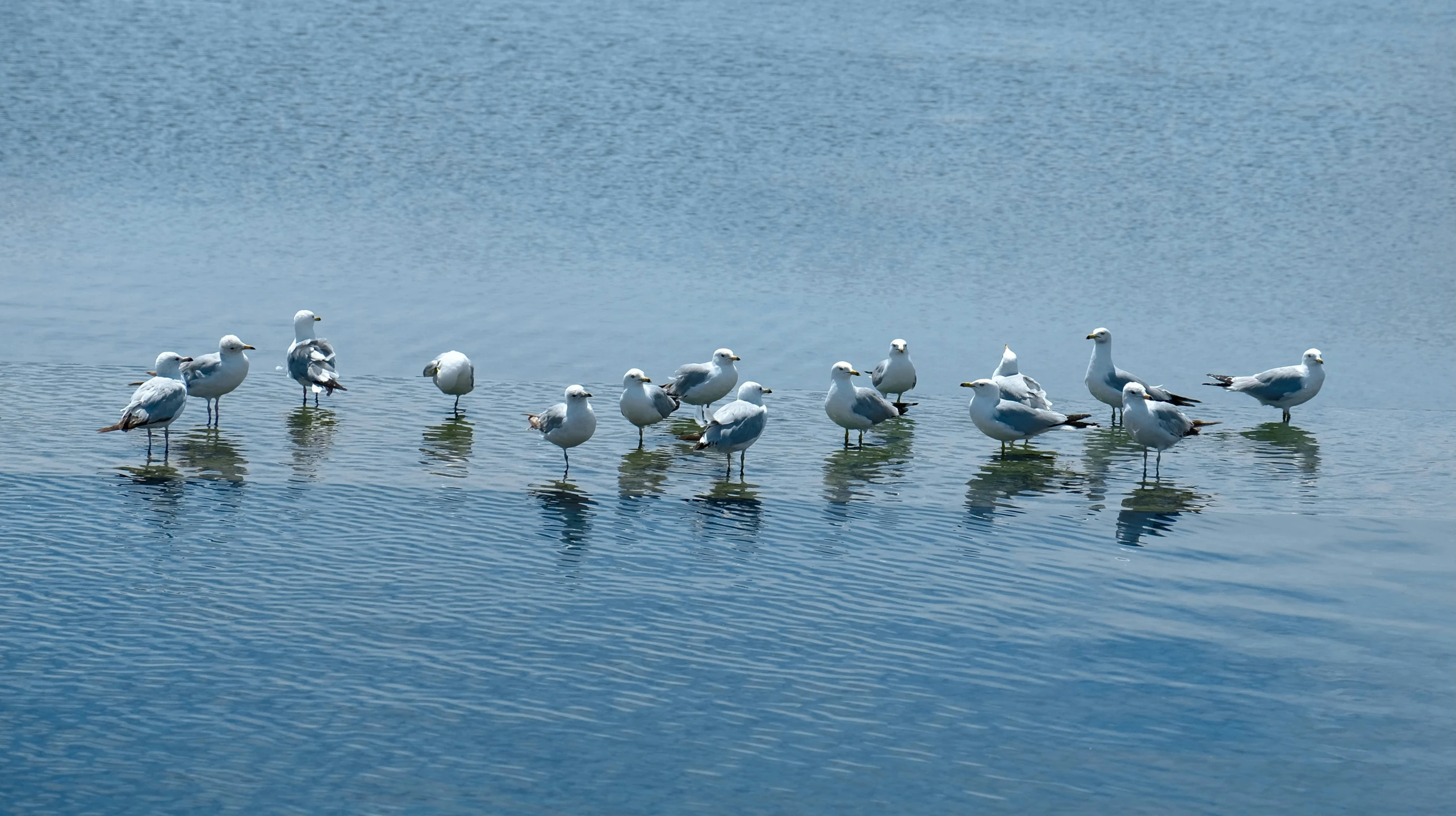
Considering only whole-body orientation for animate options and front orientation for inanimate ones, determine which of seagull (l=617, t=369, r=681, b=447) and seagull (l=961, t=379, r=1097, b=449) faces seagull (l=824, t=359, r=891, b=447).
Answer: seagull (l=961, t=379, r=1097, b=449)

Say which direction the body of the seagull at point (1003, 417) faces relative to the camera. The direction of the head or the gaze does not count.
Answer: to the viewer's left

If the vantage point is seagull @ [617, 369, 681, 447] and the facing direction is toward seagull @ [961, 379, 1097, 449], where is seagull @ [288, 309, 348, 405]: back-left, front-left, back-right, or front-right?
back-left

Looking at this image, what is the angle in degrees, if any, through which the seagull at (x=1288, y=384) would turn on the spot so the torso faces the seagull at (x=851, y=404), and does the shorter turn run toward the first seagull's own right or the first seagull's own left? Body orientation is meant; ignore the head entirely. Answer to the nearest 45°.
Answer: approximately 135° to the first seagull's own right

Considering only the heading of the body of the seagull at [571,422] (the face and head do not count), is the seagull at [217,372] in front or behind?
behind

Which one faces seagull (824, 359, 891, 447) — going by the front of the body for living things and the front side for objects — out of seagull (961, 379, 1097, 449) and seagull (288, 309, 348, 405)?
seagull (961, 379, 1097, 449)

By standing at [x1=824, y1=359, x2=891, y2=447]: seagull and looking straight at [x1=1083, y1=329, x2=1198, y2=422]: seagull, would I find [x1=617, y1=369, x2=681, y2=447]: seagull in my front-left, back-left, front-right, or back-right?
back-left

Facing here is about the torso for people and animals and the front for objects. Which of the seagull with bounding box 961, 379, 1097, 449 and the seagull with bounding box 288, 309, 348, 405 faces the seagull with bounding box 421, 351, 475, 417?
the seagull with bounding box 961, 379, 1097, 449

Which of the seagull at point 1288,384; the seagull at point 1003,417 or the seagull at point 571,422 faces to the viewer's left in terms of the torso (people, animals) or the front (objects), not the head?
the seagull at point 1003,417

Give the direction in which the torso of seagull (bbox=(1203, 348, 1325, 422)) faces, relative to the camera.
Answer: to the viewer's right
